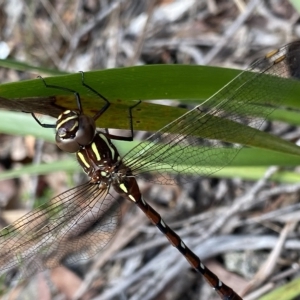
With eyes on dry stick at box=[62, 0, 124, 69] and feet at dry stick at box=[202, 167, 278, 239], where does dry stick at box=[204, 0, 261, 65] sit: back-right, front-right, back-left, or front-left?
front-right

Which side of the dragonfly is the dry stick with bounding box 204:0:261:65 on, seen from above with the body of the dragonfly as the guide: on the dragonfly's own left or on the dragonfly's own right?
on the dragonfly's own right

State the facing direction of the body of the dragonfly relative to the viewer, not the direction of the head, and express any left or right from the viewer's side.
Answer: facing away from the viewer and to the left of the viewer
